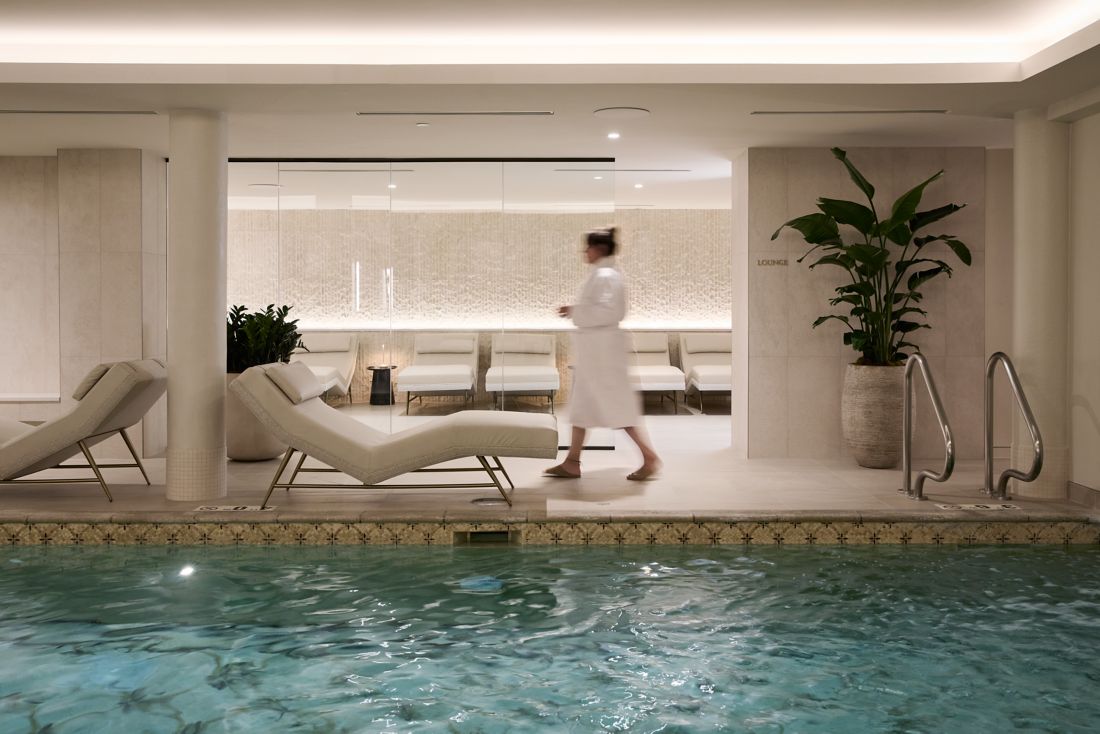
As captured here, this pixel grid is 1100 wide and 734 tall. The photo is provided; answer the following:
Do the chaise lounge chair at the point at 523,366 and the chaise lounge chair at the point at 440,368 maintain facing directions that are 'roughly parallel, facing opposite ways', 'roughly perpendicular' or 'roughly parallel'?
roughly parallel

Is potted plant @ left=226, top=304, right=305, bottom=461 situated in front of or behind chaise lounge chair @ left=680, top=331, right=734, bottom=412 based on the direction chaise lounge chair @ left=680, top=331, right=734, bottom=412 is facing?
in front

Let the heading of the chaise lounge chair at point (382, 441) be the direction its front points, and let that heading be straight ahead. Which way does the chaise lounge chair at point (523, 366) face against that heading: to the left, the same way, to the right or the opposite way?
to the right

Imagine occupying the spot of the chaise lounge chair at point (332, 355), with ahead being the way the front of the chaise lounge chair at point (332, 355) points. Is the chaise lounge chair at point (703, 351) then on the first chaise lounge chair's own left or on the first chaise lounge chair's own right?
on the first chaise lounge chair's own left

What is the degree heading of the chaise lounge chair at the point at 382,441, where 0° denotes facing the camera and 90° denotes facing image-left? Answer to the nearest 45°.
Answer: approximately 270°

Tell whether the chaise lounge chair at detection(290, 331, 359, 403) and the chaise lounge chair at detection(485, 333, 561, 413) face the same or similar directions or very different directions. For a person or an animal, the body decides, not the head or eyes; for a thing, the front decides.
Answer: same or similar directions

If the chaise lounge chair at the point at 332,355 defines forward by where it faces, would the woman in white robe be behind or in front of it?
in front

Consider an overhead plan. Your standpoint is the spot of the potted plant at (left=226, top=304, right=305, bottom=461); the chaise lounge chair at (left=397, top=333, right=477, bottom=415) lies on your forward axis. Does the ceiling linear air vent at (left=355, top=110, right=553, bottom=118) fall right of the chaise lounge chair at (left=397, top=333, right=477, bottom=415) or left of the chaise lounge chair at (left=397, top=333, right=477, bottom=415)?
right

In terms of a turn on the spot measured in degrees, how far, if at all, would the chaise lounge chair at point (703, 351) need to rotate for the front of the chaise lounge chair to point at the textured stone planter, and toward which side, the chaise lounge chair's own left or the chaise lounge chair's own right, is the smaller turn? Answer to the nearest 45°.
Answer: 0° — it already faces it

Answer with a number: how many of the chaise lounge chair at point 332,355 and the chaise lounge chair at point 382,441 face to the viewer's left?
0

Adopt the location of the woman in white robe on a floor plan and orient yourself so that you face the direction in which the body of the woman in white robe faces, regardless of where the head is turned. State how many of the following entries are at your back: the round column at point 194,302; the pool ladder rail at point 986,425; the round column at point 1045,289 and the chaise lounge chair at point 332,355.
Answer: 2

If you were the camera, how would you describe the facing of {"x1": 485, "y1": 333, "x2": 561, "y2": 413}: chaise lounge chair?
facing the viewer

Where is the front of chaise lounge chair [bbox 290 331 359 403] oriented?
toward the camera

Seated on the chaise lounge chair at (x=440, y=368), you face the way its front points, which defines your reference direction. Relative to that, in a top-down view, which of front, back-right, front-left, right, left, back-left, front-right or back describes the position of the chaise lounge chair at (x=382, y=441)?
front

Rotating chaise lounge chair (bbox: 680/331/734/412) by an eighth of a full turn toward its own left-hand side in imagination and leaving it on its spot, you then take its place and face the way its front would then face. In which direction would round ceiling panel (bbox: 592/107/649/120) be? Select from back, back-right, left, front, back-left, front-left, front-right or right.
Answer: front-right

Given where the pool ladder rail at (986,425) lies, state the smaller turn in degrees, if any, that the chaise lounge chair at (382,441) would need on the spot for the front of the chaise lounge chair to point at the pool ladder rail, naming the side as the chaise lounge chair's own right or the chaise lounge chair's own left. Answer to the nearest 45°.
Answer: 0° — it already faces it
